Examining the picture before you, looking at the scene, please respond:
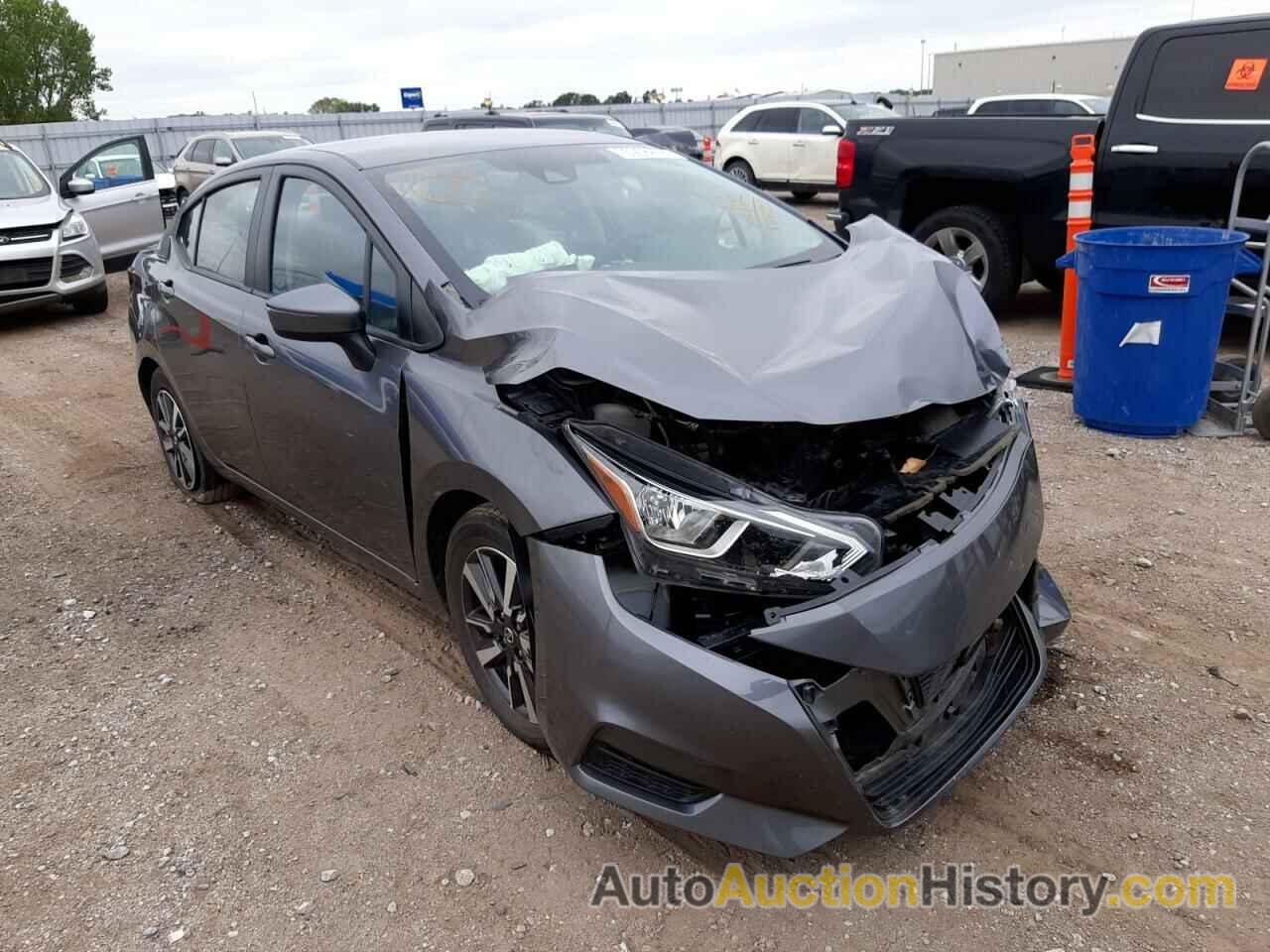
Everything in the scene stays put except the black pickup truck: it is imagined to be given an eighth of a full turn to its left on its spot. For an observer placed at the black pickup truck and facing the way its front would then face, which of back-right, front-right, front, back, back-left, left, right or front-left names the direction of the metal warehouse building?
front-left

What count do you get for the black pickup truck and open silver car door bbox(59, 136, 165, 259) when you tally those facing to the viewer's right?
1

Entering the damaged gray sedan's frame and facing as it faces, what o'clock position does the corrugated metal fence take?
The corrugated metal fence is roughly at 7 o'clock from the damaged gray sedan.

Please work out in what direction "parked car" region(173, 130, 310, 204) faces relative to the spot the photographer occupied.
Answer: facing the viewer and to the right of the viewer

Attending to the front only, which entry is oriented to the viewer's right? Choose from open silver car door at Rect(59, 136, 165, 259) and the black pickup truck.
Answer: the black pickup truck

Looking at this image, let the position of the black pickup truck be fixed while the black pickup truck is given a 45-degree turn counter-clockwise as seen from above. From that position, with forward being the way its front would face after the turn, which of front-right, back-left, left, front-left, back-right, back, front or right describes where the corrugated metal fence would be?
left

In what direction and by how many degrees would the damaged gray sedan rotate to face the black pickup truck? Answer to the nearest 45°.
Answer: approximately 90° to its left

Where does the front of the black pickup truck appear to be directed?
to the viewer's right
